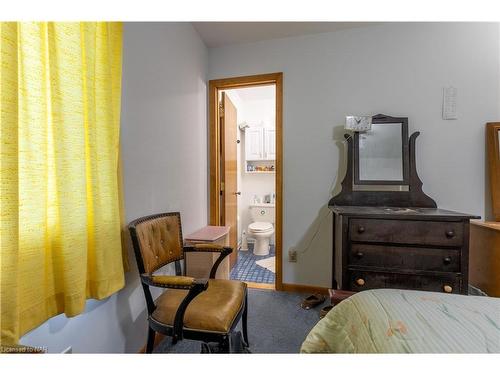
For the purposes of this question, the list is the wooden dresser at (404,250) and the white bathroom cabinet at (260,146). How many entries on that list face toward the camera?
2

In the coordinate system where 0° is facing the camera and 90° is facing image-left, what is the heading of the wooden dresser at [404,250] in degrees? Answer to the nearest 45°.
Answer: approximately 0°

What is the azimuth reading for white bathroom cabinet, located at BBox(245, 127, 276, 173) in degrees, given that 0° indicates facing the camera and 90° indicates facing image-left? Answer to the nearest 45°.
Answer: approximately 0°
